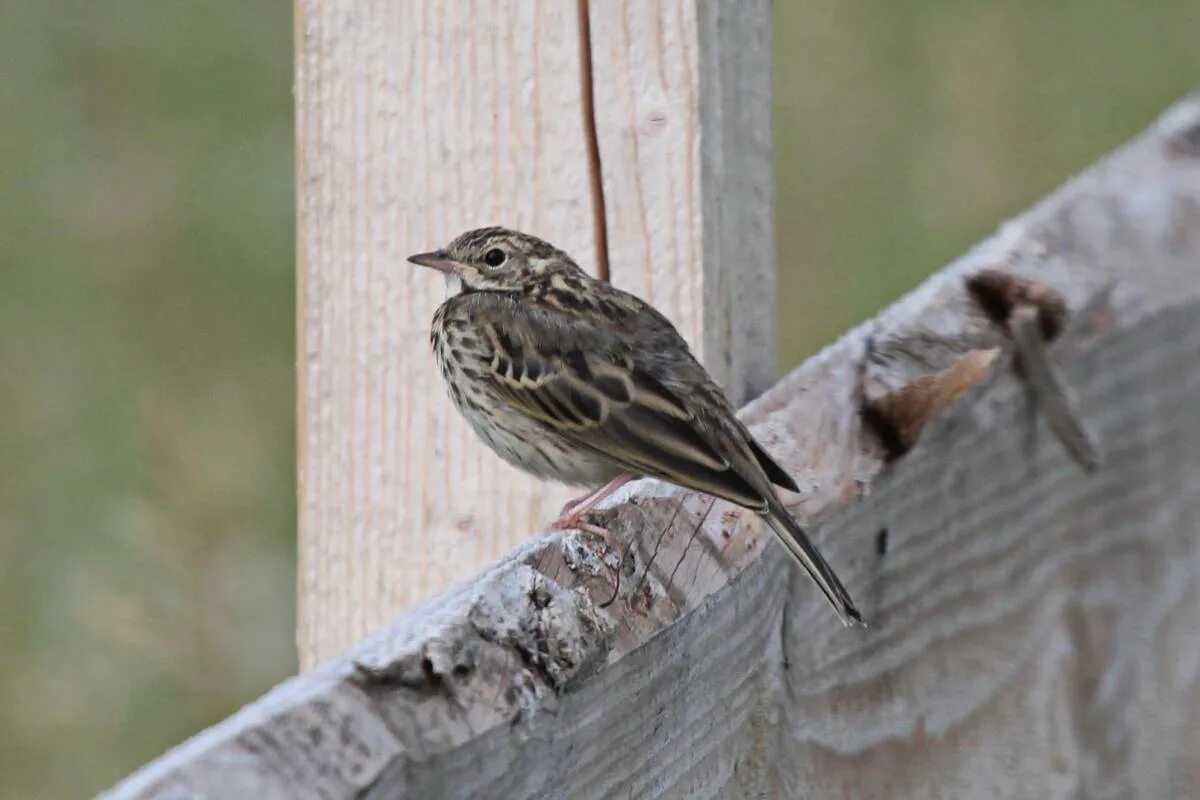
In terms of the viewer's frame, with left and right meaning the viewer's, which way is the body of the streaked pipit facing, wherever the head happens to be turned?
facing to the left of the viewer
